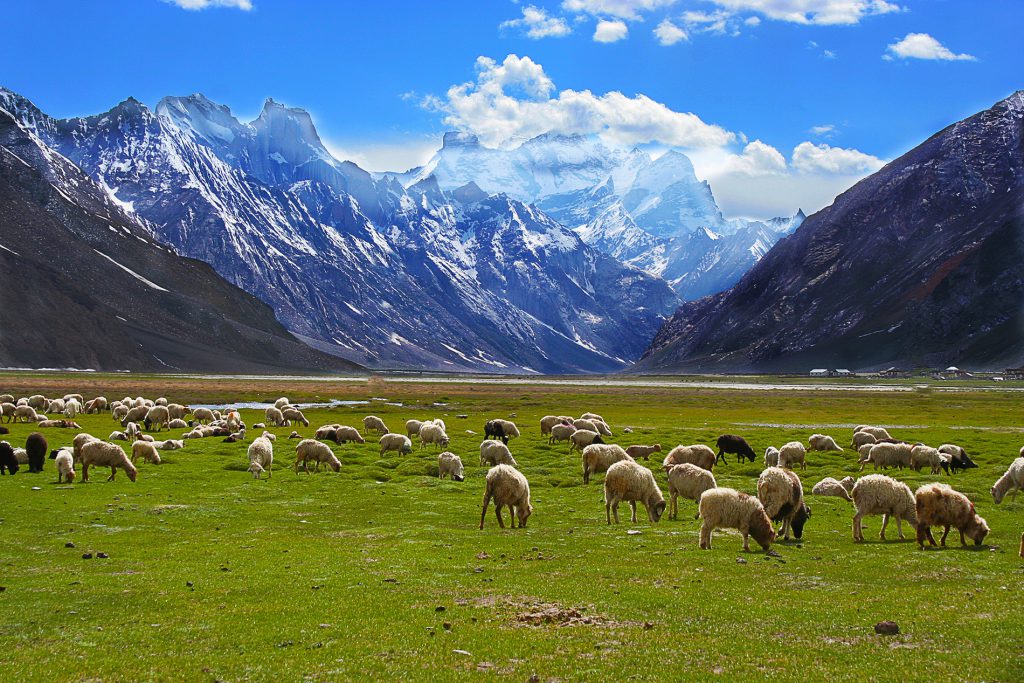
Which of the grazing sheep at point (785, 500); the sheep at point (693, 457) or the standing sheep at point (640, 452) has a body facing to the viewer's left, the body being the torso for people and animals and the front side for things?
the sheep

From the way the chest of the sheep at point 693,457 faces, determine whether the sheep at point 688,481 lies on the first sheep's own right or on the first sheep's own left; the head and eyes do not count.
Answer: on the first sheep's own left

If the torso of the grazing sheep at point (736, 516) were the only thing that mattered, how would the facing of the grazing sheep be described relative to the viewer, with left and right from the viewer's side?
facing to the right of the viewer

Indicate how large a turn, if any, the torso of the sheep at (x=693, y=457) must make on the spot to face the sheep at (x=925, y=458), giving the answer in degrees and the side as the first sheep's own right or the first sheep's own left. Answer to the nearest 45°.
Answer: approximately 135° to the first sheep's own right

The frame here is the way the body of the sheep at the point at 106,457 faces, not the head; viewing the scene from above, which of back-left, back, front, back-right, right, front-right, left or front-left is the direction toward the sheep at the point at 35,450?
back-left

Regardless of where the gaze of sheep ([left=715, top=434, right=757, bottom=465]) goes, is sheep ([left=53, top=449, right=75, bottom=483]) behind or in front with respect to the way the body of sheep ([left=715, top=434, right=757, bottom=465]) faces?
behind

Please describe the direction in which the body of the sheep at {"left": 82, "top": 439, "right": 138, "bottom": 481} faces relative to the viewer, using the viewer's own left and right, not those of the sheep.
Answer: facing to the right of the viewer

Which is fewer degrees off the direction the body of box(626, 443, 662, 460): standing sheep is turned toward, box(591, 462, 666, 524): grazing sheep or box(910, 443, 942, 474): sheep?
the sheep

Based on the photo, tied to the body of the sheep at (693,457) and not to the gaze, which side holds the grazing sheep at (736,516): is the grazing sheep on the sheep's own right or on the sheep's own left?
on the sheep's own left

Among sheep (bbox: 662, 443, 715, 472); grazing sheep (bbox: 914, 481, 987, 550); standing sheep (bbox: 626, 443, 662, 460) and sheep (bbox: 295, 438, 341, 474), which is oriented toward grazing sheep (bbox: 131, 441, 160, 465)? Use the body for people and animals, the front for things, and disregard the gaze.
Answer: sheep (bbox: 662, 443, 715, 472)

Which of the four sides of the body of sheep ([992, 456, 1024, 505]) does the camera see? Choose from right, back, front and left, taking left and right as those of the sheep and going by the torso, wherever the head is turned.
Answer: left
